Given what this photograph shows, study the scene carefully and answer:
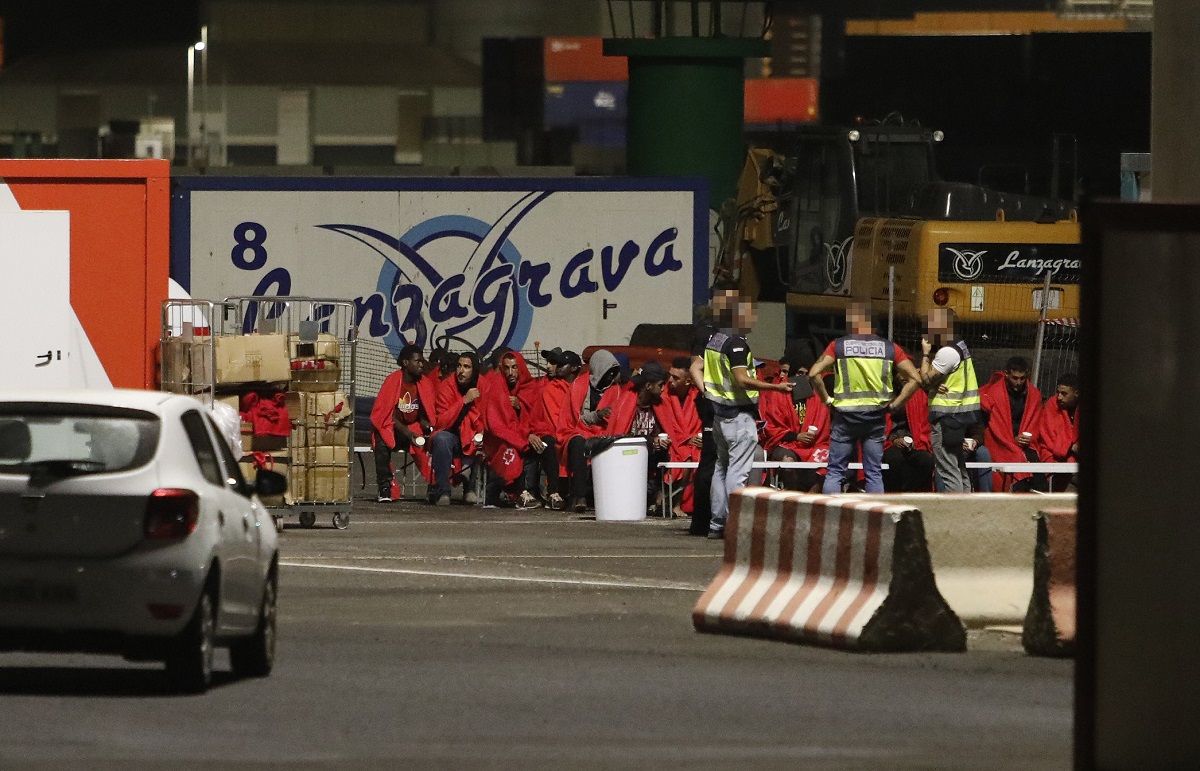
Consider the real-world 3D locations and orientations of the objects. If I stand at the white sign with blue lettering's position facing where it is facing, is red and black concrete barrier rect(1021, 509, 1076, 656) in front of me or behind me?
in front

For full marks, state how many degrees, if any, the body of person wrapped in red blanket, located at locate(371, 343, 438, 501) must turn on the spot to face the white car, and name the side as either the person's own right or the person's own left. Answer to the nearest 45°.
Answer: approximately 45° to the person's own right

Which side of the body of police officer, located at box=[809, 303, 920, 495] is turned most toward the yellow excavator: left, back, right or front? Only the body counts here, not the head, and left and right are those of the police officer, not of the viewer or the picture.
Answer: front

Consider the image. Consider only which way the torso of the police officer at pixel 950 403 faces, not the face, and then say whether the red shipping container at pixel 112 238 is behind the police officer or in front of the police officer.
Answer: in front

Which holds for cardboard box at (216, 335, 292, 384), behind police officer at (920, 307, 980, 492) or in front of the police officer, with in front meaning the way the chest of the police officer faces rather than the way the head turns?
in front

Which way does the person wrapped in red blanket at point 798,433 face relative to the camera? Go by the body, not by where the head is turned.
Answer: toward the camera

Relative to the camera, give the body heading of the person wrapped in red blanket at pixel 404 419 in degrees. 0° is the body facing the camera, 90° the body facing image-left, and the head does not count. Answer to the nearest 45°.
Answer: approximately 315°

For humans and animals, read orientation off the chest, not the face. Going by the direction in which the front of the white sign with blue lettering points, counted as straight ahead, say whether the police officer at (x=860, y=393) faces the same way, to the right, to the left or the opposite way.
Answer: the opposite way

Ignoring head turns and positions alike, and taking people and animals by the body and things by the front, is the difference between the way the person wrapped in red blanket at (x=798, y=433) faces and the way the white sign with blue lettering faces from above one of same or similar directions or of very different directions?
same or similar directions

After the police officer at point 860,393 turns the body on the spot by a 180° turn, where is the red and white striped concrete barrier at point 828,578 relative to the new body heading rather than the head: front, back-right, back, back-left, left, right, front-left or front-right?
front

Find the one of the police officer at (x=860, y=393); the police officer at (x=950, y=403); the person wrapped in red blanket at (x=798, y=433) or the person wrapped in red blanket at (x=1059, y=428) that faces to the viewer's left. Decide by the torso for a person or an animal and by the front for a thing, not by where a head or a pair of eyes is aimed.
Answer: the police officer at (x=950, y=403)

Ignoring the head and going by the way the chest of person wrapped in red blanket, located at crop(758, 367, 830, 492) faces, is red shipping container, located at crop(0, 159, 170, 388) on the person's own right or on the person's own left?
on the person's own right
